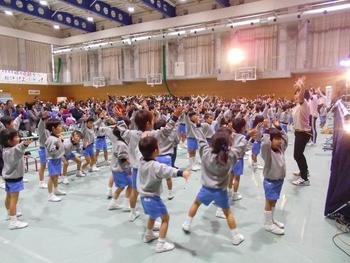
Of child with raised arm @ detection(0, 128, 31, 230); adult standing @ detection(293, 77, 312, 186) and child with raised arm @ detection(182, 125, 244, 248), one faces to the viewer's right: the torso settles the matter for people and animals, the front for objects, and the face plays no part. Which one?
child with raised arm @ detection(0, 128, 31, 230)

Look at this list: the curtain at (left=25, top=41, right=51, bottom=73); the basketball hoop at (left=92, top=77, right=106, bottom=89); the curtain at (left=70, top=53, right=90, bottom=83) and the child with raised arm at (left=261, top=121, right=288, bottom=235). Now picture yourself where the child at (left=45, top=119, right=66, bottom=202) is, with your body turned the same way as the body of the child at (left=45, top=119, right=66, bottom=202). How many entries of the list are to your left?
3

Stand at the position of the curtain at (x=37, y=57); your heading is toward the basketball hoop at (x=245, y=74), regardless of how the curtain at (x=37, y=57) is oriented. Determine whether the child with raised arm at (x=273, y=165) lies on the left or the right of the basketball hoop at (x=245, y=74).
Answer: right

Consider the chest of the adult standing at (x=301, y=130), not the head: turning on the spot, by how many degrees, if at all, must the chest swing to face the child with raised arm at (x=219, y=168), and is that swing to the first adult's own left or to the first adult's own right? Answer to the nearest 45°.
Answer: approximately 90° to the first adult's own left

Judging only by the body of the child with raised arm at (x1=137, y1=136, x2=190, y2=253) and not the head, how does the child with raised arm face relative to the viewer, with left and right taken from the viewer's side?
facing away from the viewer and to the right of the viewer

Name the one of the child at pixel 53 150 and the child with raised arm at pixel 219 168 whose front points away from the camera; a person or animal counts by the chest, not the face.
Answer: the child with raised arm at pixel 219 168

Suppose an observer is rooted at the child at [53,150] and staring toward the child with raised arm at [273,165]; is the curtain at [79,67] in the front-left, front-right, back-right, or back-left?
back-left

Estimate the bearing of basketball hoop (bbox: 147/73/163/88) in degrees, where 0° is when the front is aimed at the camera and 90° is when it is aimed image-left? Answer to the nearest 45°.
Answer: approximately 45°

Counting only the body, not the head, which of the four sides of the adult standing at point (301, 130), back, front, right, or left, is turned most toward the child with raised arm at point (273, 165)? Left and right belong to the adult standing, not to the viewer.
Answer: left

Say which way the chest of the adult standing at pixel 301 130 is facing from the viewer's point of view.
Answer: to the viewer's left

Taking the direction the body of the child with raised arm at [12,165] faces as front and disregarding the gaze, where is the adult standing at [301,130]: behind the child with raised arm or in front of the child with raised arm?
in front

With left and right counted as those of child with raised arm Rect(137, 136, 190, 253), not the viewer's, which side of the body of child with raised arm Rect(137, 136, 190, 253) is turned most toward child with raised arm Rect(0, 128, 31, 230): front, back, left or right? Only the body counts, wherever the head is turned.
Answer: left

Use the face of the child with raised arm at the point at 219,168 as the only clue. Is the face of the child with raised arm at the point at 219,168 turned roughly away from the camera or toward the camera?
away from the camera

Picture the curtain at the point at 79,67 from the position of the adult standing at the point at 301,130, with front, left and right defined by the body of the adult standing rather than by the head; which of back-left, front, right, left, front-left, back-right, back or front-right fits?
front-right
